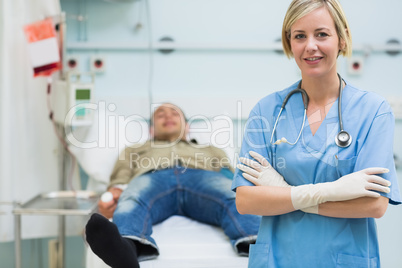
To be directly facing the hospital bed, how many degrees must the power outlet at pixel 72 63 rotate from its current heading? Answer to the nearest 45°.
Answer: approximately 45° to its left

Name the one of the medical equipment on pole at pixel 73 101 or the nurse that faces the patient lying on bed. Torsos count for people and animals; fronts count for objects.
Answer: the medical equipment on pole

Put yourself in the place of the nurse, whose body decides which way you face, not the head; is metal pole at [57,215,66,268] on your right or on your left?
on your right

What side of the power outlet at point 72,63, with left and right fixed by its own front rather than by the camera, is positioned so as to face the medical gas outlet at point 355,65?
left

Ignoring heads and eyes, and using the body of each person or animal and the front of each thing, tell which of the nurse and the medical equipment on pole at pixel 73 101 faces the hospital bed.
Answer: the medical equipment on pole

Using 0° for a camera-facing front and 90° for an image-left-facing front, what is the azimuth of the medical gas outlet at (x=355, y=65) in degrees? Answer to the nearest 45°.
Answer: approximately 0°
